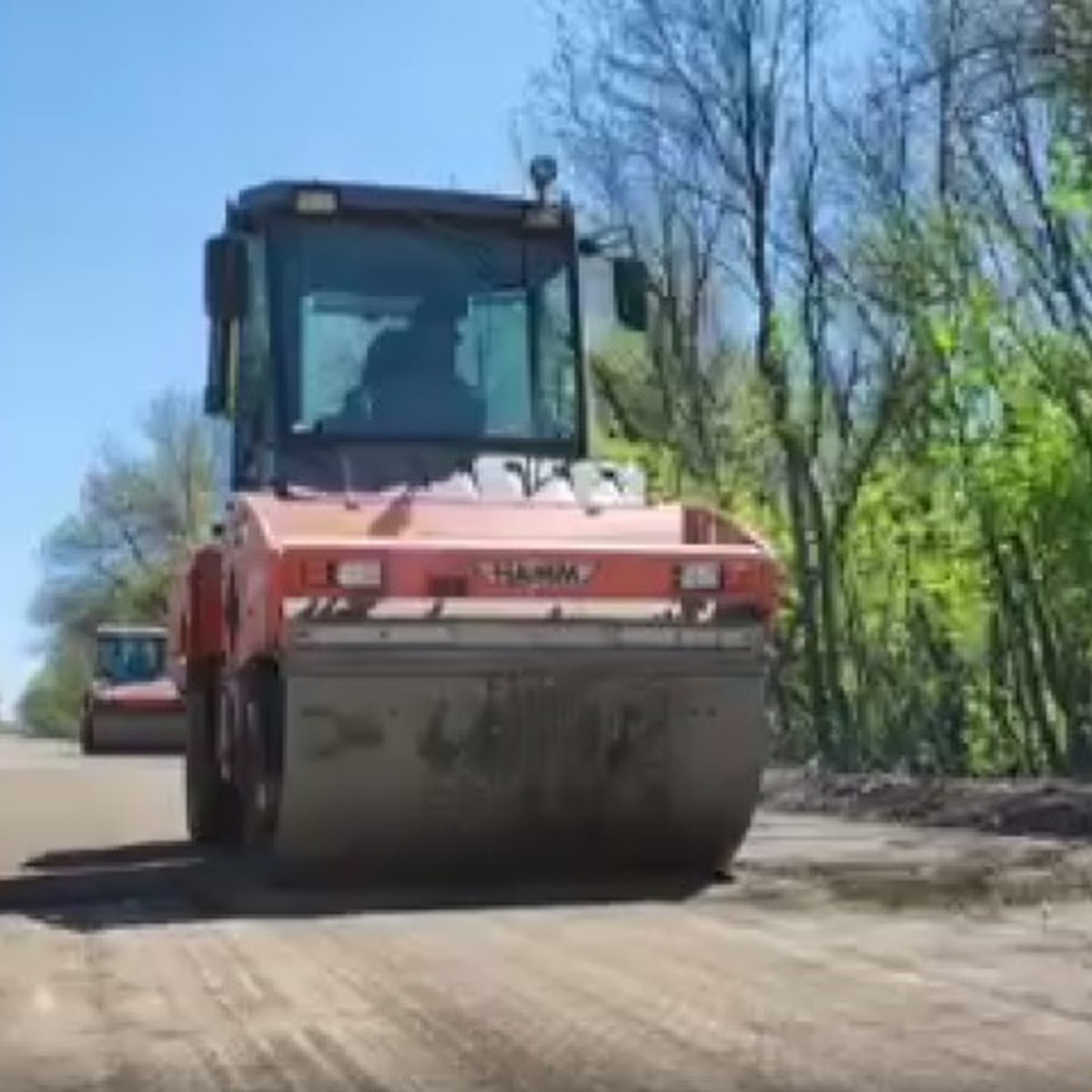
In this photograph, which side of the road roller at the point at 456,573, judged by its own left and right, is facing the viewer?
front

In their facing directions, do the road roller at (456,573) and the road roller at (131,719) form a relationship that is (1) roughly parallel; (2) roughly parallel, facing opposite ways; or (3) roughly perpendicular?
roughly parallel

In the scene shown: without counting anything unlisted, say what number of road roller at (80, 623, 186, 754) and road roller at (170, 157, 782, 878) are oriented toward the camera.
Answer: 2

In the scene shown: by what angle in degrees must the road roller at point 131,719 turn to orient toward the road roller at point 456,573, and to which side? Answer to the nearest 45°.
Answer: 0° — it already faces it

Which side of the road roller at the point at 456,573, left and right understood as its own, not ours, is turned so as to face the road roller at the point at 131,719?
back

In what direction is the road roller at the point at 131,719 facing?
toward the camera
